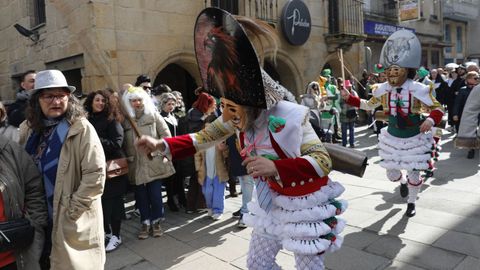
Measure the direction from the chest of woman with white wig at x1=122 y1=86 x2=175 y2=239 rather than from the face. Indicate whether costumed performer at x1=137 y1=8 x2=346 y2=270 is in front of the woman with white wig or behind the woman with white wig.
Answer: in front

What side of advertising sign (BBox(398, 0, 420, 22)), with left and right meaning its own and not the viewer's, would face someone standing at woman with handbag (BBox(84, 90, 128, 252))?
front

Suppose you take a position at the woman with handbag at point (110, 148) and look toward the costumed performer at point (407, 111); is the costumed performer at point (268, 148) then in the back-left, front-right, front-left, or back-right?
front-right

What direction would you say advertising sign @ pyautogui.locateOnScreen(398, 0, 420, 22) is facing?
toward the camera

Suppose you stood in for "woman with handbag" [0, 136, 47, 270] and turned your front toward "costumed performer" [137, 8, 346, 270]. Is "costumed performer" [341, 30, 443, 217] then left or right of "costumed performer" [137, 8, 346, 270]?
left

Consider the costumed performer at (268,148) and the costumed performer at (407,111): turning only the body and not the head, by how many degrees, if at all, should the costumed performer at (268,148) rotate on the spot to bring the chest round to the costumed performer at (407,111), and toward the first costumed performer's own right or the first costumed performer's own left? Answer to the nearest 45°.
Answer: approximately 180°

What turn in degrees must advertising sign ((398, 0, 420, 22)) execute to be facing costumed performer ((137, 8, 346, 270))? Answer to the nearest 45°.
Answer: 0° — it already faces them
